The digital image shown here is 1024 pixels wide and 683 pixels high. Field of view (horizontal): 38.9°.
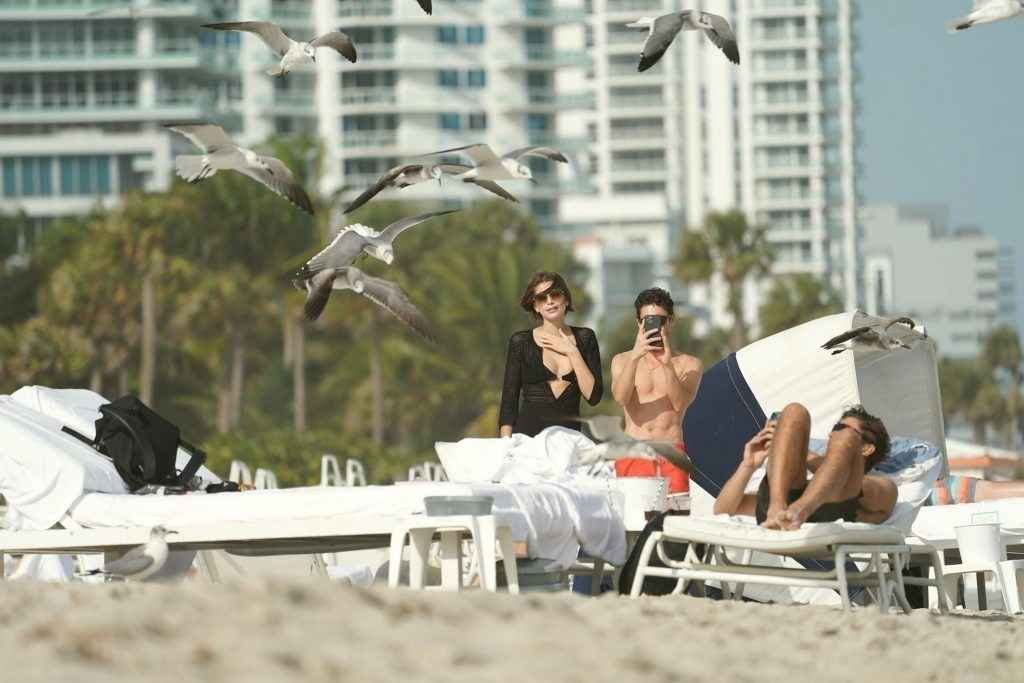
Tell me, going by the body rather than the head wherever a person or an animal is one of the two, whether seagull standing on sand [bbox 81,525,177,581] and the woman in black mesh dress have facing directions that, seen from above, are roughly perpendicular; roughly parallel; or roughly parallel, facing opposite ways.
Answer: roughly perpendicular

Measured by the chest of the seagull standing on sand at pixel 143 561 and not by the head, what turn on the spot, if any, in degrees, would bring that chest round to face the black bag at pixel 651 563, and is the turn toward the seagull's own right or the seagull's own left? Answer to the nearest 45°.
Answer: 0° — it already faces it

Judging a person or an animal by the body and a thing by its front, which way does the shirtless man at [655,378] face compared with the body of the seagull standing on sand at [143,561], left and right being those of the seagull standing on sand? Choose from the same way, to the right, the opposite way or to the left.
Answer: to the right

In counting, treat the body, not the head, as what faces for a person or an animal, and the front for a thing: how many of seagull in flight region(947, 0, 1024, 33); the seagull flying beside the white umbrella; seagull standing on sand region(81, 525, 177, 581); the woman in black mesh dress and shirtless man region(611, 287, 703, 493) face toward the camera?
2

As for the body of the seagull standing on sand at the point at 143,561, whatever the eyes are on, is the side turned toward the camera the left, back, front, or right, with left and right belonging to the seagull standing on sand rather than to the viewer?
right
